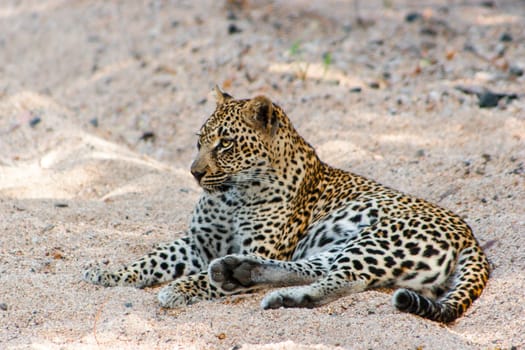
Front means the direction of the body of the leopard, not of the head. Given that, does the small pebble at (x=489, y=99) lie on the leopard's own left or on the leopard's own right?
on the leopard's own right

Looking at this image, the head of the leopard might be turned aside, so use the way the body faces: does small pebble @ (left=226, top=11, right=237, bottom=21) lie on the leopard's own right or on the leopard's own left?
on the leopard's own right

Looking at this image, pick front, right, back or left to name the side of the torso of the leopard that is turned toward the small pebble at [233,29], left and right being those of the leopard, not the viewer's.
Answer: right

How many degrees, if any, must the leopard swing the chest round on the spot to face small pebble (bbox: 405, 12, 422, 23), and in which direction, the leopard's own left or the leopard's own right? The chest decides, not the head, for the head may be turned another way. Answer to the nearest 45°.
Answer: approximately 90° to the leopard's own right

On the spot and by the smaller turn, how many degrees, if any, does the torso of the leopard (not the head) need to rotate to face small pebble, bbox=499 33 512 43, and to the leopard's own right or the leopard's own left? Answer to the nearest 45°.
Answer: approximately 135° to the leopard's own right

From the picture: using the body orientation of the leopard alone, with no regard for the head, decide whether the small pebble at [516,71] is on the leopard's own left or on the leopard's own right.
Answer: on the leopard's own right

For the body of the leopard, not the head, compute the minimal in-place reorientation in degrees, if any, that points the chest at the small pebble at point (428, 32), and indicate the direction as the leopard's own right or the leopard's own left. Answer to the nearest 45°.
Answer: approximately 90° to the leopard's own right

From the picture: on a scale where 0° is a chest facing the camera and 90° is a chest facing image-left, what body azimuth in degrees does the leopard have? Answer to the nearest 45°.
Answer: approximately 90°

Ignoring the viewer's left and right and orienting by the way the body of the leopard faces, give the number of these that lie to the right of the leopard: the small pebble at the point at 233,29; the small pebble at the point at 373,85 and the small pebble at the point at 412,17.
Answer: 3

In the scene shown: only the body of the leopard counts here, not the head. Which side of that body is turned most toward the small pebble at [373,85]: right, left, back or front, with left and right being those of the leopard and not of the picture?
right
